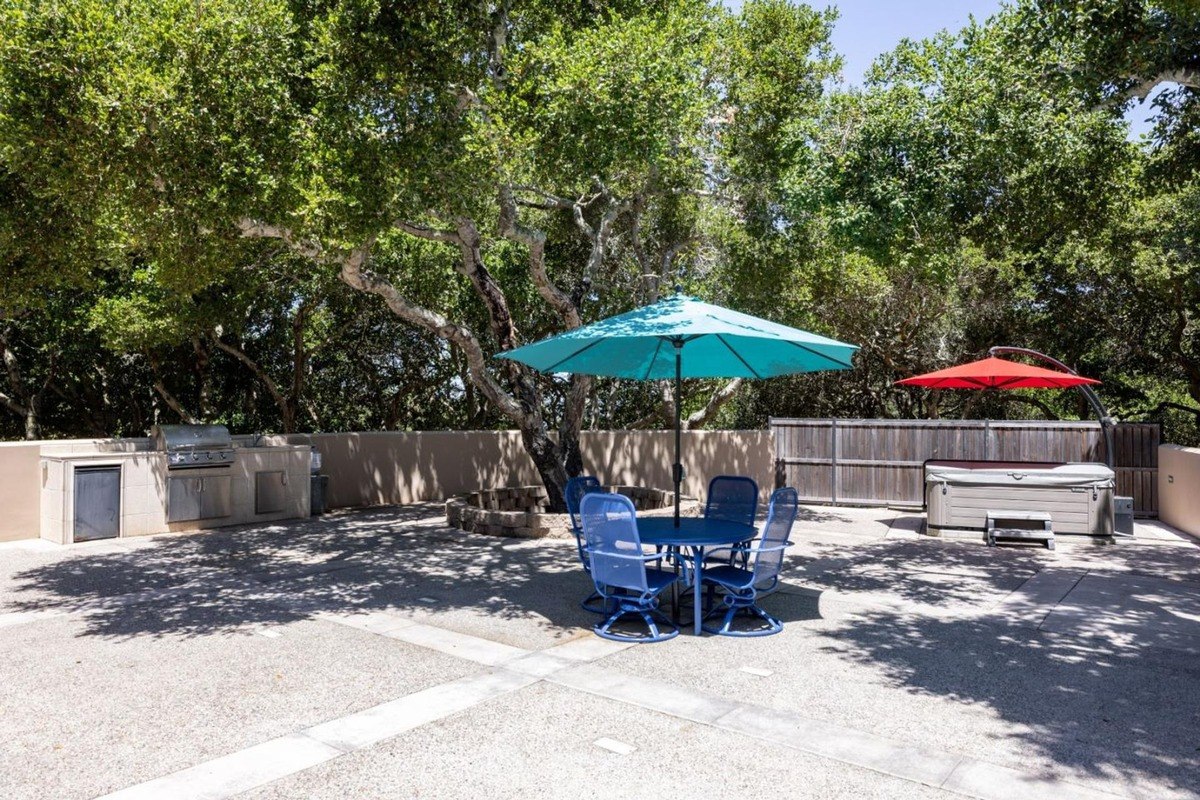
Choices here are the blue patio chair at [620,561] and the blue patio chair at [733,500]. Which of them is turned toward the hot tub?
the blue patio chair at [620,561]

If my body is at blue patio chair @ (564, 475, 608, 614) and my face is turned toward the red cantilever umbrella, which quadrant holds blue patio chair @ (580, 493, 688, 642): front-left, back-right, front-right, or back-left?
back-right

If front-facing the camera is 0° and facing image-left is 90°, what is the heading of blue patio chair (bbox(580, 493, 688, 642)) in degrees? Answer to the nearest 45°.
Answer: approximately 225°

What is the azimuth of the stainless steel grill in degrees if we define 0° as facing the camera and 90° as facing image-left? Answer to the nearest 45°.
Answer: approximately 315°

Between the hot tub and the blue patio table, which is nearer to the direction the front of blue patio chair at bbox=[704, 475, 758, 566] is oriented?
the blue patio table

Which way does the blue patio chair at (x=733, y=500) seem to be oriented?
toward the camera

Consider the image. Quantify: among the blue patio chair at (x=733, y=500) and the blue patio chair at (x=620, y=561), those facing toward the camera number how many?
1

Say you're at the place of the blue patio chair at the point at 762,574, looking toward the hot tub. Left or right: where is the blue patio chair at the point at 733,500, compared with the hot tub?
left

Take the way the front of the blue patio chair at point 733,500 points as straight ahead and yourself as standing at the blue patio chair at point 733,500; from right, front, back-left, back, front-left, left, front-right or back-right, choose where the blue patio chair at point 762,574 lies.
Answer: front

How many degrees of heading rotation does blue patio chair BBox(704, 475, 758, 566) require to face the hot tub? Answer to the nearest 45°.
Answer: approximately 135° to its left

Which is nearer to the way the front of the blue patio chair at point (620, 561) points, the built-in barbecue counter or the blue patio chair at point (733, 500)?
the blue patio chair

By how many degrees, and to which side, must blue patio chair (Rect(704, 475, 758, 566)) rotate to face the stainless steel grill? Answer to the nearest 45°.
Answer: approximately 90° to its right

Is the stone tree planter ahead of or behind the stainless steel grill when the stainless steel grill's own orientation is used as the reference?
ahead
